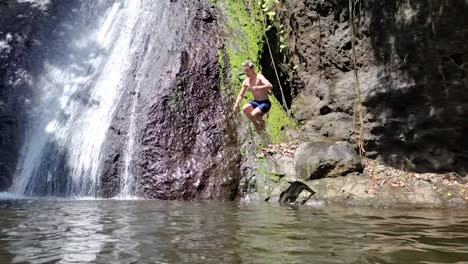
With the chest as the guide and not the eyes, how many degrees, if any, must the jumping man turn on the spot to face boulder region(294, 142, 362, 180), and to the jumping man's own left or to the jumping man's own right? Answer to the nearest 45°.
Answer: approximately 135° to the jumping man's own left

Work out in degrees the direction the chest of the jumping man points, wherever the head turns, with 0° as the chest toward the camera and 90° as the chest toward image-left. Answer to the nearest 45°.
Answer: approximately 45°

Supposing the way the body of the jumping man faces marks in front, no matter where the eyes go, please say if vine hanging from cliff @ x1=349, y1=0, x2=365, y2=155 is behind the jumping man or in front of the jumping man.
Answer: behind

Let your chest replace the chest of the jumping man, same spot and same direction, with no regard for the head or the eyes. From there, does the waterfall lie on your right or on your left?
on your right
